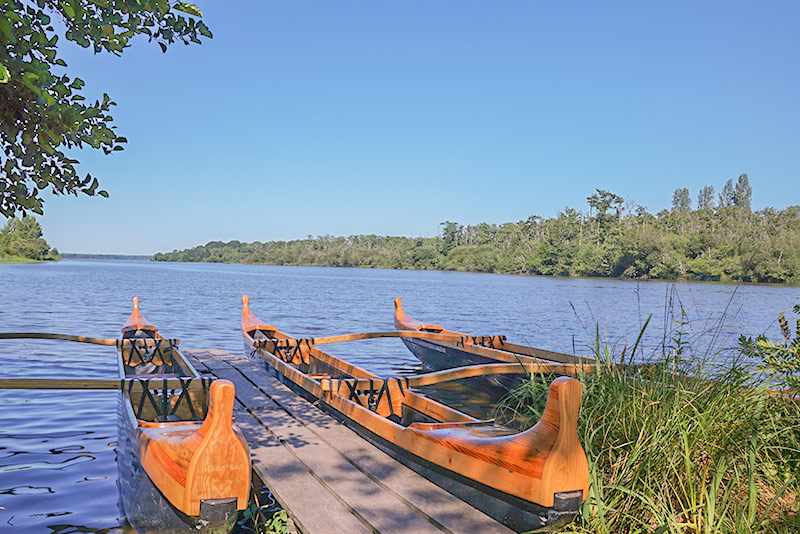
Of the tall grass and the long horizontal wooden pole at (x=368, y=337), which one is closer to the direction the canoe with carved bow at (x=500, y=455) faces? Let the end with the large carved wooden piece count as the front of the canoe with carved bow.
the tall grass

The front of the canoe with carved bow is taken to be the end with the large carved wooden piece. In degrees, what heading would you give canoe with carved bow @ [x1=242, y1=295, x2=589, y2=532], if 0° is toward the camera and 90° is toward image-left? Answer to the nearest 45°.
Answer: approximately 315°

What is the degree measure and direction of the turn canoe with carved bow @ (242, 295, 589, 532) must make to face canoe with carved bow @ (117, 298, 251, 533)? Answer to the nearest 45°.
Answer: approximately 135° to its right

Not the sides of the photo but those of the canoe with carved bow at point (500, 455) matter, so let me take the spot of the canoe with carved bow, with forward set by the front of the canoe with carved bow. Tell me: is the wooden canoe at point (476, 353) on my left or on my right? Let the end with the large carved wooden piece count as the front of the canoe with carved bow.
on my left

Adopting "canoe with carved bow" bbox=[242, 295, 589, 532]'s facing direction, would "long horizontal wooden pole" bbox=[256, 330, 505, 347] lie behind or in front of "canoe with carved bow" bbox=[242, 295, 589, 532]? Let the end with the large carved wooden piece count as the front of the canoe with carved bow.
behind

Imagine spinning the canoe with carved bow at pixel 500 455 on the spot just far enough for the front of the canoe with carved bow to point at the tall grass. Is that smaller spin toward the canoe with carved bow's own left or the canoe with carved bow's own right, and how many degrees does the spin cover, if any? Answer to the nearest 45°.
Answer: approximately 45° to the canoe with carved bow's own left

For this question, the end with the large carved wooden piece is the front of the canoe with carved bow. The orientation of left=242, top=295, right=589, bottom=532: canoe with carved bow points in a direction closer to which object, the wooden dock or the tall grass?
the tall grass
